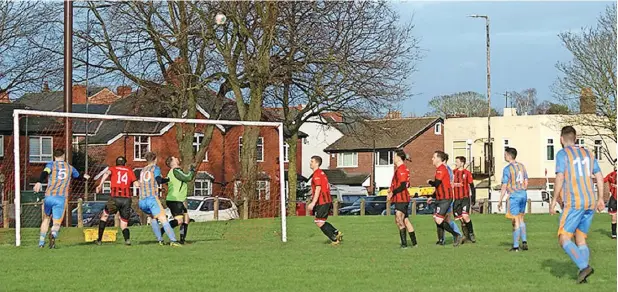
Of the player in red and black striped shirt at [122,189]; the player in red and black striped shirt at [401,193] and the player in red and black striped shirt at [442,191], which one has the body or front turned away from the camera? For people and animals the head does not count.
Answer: the player in red and black striped shirt at [122,189]

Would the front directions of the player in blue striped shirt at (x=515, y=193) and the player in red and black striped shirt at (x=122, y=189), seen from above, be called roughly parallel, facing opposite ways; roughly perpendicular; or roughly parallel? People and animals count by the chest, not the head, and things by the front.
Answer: roughly parallel

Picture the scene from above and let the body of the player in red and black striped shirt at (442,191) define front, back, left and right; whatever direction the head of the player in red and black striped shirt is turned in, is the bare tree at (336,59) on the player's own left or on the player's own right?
on the player's own right

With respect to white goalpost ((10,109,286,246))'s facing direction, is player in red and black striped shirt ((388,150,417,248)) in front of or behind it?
in front

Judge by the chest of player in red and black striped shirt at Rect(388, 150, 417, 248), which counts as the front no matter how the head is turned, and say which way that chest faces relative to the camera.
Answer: to the viewer's left

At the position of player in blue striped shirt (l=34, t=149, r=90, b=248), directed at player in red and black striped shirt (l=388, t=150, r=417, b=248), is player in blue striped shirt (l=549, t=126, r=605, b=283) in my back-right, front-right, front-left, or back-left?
front-right

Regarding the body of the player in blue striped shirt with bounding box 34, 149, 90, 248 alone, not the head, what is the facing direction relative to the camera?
away from the camera

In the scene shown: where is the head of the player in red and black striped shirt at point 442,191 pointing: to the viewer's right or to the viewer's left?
to the viewer's left

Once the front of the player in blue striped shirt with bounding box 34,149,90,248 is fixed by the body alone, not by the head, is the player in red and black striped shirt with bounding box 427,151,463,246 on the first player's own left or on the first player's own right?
on the first player's own right

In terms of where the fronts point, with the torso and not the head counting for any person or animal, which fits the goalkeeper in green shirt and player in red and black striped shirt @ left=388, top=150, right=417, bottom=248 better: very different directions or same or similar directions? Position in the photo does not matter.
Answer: very different directions

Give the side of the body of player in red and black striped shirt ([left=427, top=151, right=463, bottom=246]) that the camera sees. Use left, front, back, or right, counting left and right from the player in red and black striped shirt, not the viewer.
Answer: left

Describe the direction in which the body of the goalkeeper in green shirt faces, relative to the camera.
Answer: to the viewer's right
